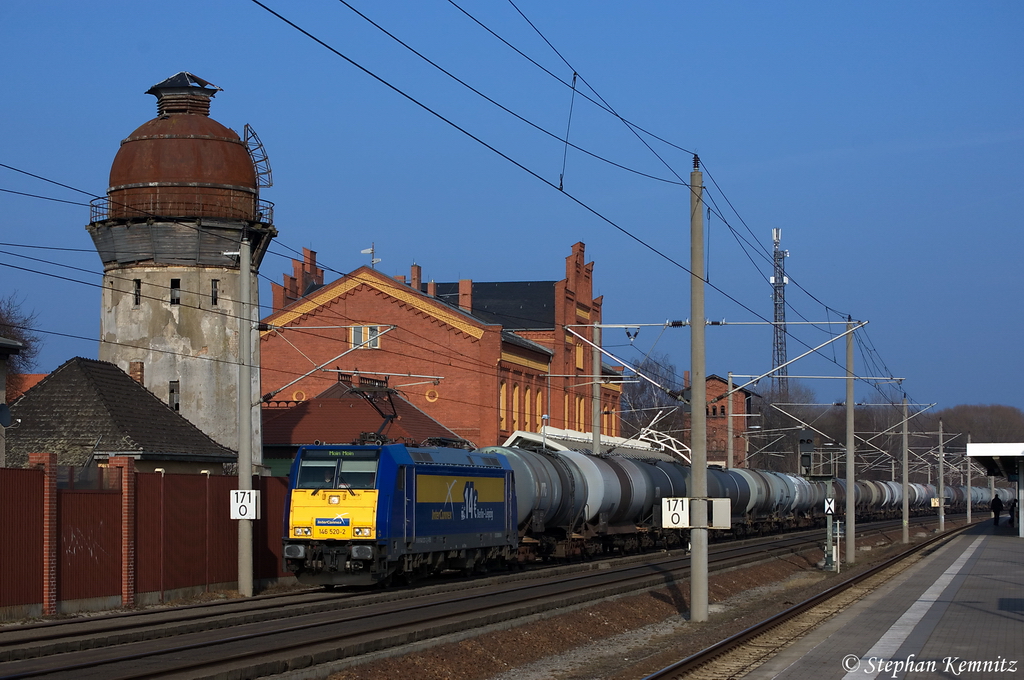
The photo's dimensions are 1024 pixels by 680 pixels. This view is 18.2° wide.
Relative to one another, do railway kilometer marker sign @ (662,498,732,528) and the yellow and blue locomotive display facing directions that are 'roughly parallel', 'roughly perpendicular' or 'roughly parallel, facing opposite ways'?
roughly parallel

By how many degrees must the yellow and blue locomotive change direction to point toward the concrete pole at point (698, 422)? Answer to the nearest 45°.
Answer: approximately 45° to its left

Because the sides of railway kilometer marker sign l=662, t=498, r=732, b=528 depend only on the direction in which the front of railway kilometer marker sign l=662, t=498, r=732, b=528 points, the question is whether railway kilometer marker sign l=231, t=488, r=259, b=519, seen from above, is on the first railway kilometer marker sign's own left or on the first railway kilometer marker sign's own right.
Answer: on the first railway kilometer marker sign's own right

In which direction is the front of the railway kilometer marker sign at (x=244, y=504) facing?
toward the camera

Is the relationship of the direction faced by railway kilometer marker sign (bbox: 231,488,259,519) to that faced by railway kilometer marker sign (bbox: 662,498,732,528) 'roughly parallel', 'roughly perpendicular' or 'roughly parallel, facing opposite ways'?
roughly parallel

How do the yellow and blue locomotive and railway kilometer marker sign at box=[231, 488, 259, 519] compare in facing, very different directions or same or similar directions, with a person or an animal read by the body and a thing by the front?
same or similar directions

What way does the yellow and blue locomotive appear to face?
toward the camera

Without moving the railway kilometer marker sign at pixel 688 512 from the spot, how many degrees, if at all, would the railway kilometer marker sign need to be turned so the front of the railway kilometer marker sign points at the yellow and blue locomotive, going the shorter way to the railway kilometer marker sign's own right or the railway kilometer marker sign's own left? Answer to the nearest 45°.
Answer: approximately 135° to the railway kilometer marker sign's own right
